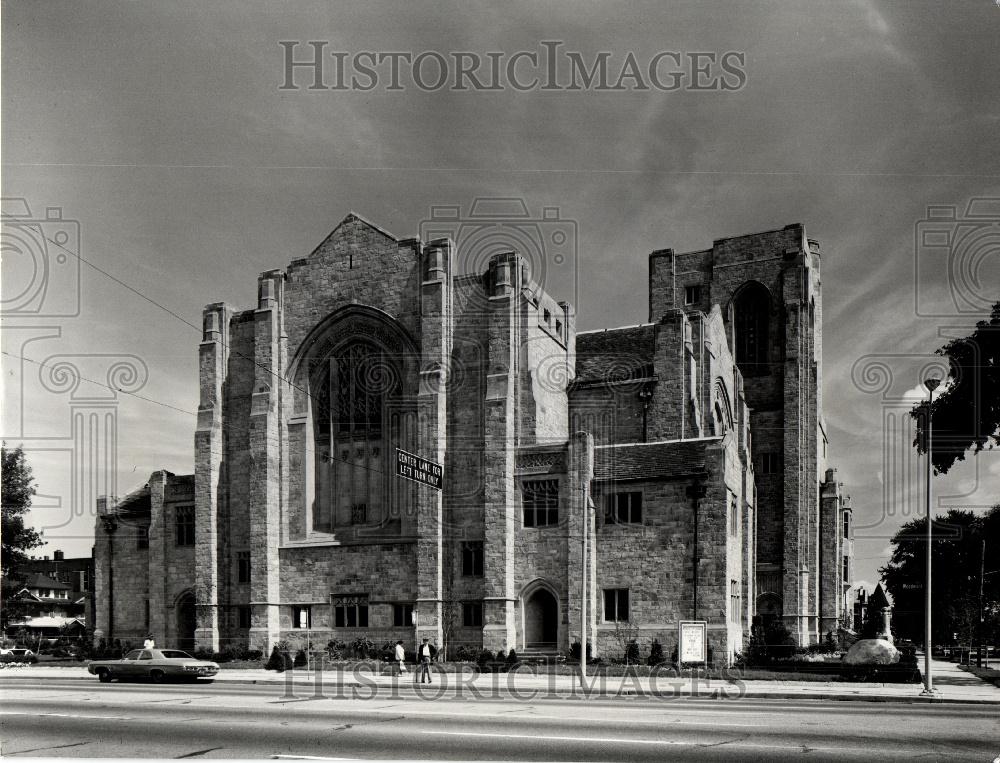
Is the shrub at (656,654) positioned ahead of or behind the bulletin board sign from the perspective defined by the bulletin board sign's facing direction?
behind

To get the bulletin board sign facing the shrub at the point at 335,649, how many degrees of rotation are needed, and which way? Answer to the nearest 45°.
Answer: approximately 135° to its right

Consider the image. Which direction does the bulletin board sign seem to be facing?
toward the camera

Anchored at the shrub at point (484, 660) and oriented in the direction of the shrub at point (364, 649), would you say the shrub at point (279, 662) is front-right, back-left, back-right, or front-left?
front-left
